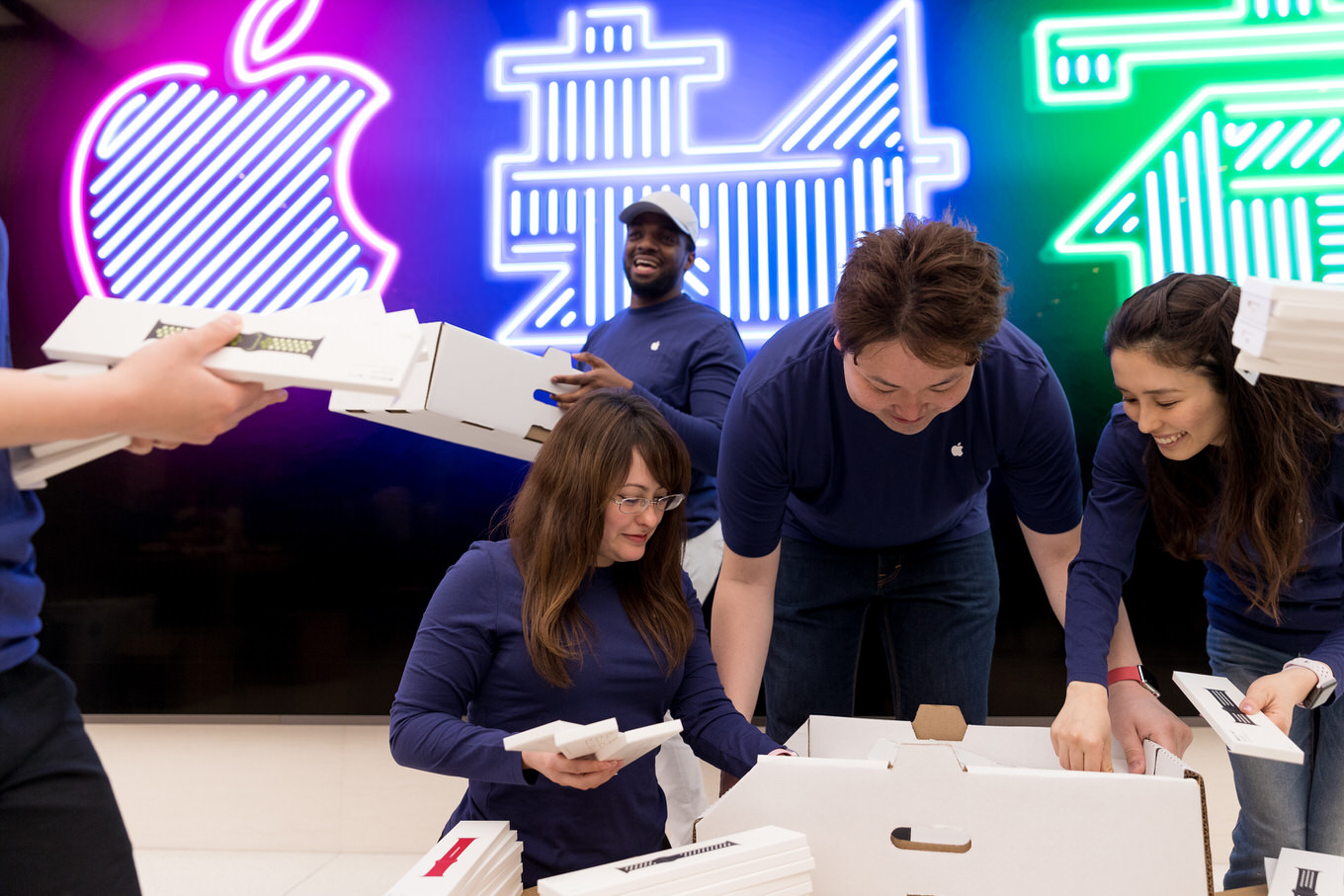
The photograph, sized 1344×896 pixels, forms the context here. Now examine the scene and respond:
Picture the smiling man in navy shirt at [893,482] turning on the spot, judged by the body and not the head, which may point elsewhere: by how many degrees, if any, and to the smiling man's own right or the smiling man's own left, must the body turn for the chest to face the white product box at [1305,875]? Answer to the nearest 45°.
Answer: approximately 45° to the smiling man's own left

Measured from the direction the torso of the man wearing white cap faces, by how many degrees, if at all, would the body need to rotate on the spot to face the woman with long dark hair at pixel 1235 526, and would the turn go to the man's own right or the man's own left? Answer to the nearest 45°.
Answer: approximately 90° to the man's own left

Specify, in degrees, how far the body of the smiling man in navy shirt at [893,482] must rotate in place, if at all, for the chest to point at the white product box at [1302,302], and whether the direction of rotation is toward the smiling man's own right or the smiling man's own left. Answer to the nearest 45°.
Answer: approximately 45° to the smiling man's own left

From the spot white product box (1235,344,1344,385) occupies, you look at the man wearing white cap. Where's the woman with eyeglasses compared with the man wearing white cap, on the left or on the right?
left

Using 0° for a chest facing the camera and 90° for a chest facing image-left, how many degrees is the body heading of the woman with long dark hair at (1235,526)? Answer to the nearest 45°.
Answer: approximately 45°

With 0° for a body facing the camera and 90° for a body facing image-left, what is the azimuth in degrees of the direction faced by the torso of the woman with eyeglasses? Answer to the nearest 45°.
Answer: approximately 315°

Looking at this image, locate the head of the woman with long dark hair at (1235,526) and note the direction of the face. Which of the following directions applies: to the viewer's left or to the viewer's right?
to the viewer's left

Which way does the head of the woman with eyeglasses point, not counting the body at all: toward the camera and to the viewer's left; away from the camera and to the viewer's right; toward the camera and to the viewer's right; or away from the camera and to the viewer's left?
toward the camera and to the viewer's right

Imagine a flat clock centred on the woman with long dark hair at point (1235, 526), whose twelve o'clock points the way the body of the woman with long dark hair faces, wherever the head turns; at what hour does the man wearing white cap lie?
The man wearing white cap is roughly at 2 o'clock from the woman with long dark hair.

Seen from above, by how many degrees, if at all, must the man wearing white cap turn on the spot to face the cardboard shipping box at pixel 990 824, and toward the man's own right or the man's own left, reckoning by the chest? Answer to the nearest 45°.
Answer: approximately 45° to the man's own left
